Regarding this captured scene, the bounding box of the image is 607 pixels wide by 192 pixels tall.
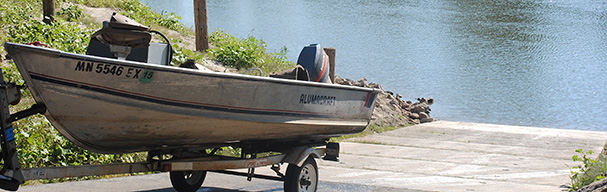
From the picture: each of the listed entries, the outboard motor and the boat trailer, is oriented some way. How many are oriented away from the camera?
0

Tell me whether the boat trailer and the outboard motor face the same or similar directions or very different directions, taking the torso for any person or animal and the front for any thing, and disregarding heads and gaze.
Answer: same or similar directions

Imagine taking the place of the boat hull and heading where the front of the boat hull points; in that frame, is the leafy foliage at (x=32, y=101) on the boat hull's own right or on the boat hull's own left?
on the boat hull's own right

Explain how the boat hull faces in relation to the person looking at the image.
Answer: facing the viewer and to the left of the viewer

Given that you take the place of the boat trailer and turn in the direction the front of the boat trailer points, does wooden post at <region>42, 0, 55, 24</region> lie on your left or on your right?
on your right

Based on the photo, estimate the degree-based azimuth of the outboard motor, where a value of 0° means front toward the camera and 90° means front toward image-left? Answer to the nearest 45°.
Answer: approximately 45°

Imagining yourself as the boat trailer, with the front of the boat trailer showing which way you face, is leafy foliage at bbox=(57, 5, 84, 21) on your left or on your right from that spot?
on your right

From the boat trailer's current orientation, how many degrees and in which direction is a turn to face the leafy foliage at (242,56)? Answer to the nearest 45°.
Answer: approximately 135° to its right

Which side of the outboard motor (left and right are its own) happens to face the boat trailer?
front

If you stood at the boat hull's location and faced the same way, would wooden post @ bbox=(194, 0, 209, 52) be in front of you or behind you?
behind

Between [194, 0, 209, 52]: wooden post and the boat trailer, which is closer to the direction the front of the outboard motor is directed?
the boat trailer
